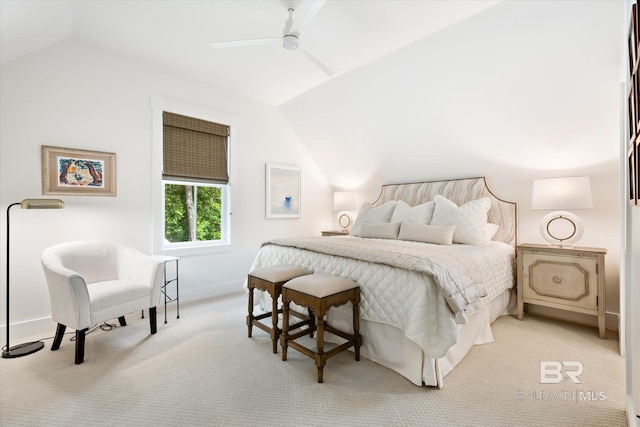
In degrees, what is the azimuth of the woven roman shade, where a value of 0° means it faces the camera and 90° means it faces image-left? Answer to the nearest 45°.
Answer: approximately 315°

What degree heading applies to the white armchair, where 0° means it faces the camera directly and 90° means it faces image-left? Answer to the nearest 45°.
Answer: approximately 315°

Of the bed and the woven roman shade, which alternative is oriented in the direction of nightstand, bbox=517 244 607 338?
the woven roman shade

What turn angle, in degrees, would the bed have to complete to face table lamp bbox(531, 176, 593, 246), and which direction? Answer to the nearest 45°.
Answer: approximately 180°

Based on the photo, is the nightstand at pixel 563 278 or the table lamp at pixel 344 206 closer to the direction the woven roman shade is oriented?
the nightstand

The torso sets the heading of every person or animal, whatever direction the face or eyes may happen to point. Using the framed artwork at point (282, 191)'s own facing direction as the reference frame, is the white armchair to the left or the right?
on its right

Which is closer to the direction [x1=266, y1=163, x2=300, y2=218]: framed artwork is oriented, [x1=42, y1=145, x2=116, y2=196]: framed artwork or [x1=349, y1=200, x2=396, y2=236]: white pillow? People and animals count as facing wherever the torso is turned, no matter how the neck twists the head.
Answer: the white pillow
